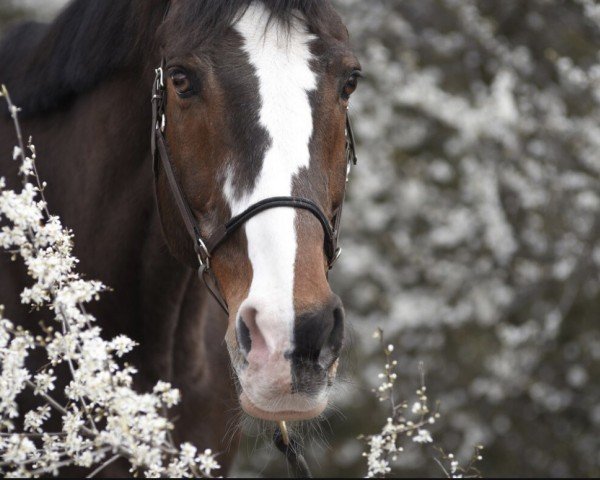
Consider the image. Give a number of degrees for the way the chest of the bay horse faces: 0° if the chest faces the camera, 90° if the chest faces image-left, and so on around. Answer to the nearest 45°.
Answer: approximately 315°
